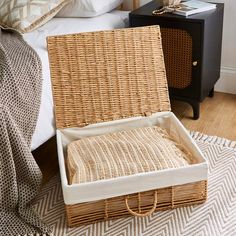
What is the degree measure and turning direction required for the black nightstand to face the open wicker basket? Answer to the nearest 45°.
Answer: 0° — it already faces it

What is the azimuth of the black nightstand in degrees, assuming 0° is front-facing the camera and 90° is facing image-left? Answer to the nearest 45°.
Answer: approximately 45°

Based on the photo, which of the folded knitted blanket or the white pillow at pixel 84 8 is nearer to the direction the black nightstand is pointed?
the folded knitted blanket

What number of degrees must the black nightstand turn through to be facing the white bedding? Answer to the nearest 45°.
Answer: approximately 45° to its right

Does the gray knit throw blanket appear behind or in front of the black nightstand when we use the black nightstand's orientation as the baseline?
in front

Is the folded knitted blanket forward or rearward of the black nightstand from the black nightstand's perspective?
forward

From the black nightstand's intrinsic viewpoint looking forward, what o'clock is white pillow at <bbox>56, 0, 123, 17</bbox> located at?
The white pillow is roughly at 2 o'clock from the black nightstand.

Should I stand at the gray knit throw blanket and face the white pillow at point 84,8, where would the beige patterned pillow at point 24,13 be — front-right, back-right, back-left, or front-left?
front-left
